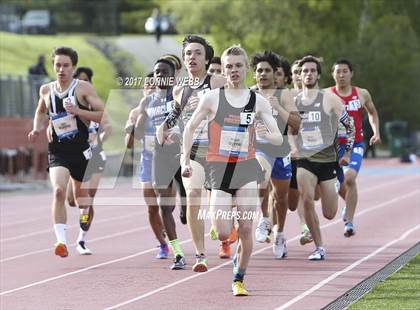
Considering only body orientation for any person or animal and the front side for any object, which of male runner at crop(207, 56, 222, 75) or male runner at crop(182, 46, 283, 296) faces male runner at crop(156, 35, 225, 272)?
male runner at crop(207, 56, 222, 75)

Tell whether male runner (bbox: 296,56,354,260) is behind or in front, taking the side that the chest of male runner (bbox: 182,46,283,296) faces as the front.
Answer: behind

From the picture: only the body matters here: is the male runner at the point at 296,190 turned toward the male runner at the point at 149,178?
no

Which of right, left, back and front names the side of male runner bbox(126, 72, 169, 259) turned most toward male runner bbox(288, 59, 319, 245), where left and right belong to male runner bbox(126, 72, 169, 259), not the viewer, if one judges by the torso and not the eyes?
left

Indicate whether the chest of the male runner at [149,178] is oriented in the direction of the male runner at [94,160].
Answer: no

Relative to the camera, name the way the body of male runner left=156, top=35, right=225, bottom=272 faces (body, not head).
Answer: toward the camera

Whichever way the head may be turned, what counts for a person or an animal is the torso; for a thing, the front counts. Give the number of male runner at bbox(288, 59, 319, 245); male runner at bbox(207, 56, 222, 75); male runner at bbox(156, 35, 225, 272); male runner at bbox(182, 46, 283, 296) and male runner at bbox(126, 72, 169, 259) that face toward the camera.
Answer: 5

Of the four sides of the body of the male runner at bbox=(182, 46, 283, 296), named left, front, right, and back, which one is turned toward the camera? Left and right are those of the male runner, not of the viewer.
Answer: front

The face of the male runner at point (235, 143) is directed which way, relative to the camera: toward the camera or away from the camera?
toward the camera

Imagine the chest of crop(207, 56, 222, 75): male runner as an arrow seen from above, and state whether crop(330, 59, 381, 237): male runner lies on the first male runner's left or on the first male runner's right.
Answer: on the first male runner's left

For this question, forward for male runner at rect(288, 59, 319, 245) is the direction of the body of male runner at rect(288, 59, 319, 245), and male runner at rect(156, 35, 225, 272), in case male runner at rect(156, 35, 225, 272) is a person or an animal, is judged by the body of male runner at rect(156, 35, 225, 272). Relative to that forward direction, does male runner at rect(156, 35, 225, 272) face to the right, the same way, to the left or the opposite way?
the same way

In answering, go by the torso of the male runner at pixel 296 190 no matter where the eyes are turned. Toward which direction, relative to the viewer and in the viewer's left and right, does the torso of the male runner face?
facing the viewer

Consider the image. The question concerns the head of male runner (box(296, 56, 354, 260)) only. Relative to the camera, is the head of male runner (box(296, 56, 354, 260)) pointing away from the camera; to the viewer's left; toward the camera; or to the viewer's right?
toward the camera
